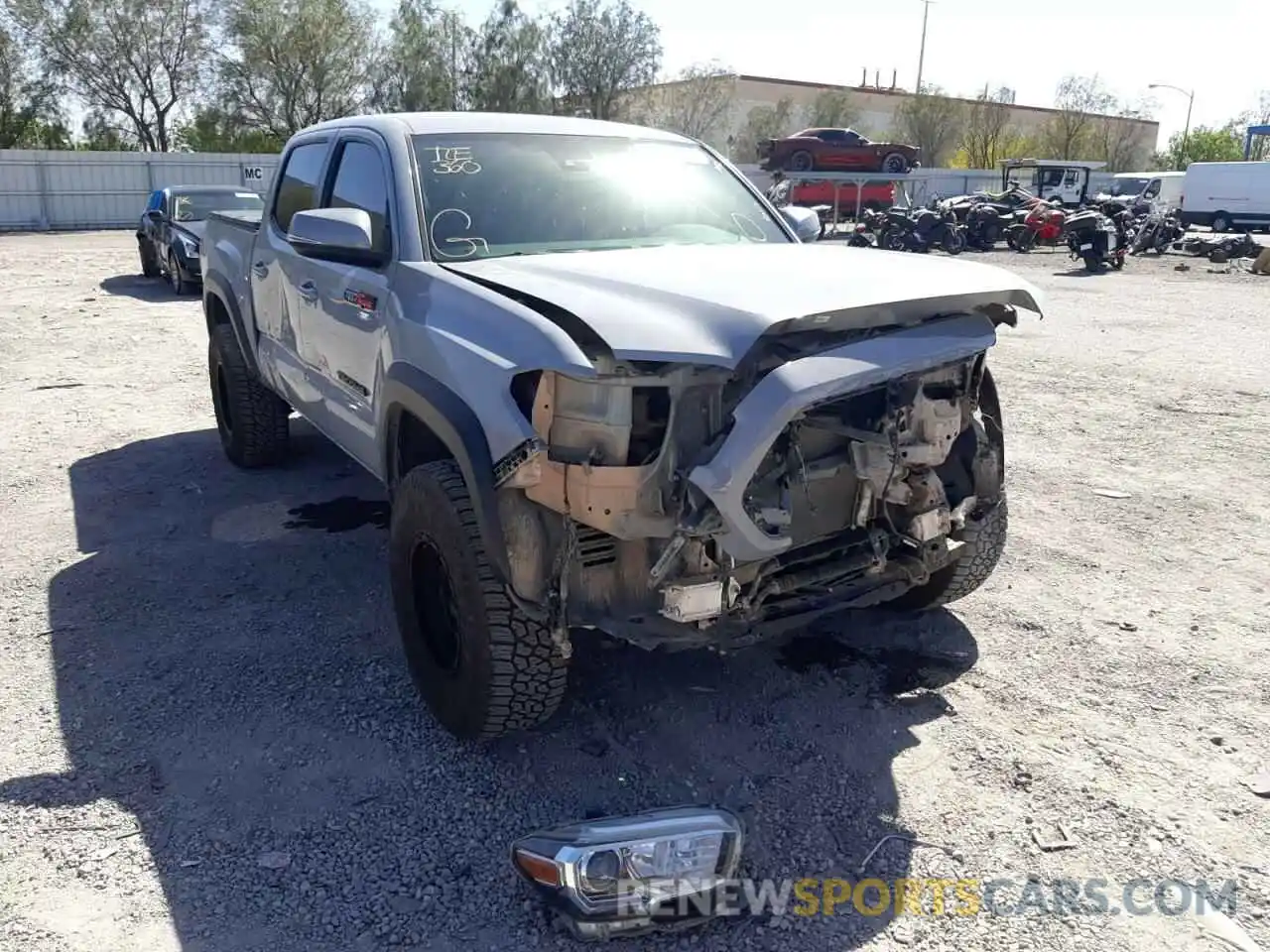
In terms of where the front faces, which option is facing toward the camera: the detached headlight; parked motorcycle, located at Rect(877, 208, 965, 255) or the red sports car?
the detached headlight

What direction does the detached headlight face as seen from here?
toward the camera

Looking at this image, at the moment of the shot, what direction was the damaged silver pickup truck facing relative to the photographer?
facing the viewer and to the right of the viewer

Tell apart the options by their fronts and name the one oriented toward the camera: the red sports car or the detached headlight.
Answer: the detached headlight

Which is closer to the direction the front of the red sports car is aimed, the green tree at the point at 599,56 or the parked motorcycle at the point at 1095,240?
the parked motorcycle

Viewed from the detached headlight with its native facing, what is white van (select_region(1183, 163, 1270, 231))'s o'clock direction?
The white van is roughly at 7 o'clock from the detached headlight.

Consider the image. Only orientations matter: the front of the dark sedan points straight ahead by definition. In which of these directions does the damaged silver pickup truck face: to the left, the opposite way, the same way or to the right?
the same way

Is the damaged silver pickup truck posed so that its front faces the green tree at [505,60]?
no

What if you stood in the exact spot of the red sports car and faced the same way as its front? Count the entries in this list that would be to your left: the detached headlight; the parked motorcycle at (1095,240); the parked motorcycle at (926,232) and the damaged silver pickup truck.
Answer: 0

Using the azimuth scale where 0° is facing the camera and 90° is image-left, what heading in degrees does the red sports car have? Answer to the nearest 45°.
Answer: approximately 270°

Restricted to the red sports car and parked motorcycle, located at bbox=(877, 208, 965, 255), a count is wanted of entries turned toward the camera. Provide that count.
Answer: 0
